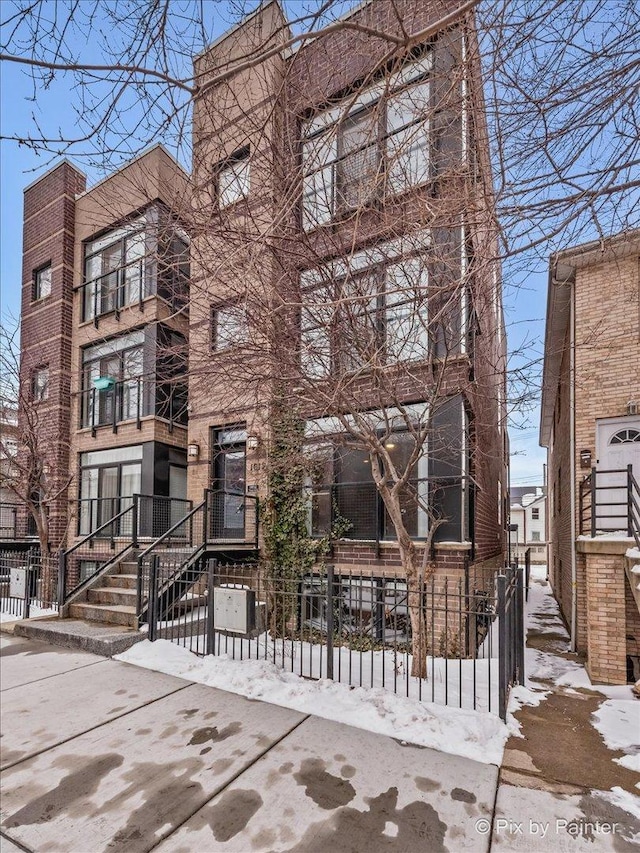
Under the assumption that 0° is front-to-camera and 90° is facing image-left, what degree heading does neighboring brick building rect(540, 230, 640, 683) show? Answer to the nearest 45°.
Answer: approximately 0°

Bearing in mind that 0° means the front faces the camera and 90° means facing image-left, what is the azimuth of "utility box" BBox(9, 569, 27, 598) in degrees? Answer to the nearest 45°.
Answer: approximately 0°

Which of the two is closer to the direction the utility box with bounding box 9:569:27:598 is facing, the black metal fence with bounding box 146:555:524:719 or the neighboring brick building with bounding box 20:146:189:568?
the black metal fence

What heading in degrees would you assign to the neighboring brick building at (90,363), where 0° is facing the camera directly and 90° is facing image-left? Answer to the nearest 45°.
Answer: approximately 45°

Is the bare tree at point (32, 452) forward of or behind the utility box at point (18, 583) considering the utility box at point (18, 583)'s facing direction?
behind

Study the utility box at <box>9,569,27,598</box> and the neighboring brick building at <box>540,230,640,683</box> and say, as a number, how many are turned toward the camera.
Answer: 2
